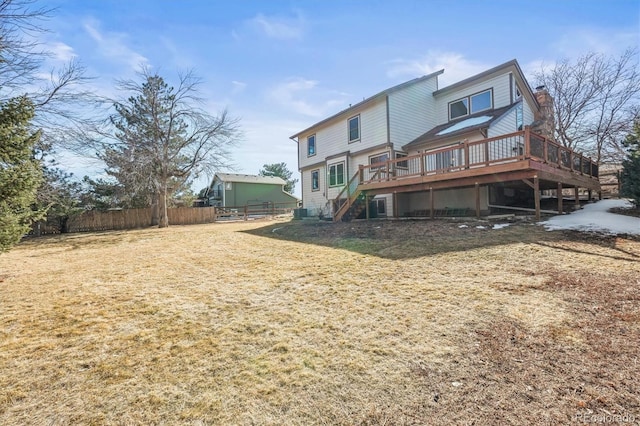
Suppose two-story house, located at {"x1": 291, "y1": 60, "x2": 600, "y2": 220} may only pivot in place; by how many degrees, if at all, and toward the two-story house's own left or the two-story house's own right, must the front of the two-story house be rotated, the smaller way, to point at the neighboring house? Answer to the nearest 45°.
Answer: approximately 90° to the two-story house's own left

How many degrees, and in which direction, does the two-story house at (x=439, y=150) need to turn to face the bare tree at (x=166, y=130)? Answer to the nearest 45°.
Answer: approximately 135° to its left

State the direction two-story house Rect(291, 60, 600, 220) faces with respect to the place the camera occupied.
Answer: facing away from the viewer and to the right of the viewer

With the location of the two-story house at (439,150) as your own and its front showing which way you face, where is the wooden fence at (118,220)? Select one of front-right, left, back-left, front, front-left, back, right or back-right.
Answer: back-left
